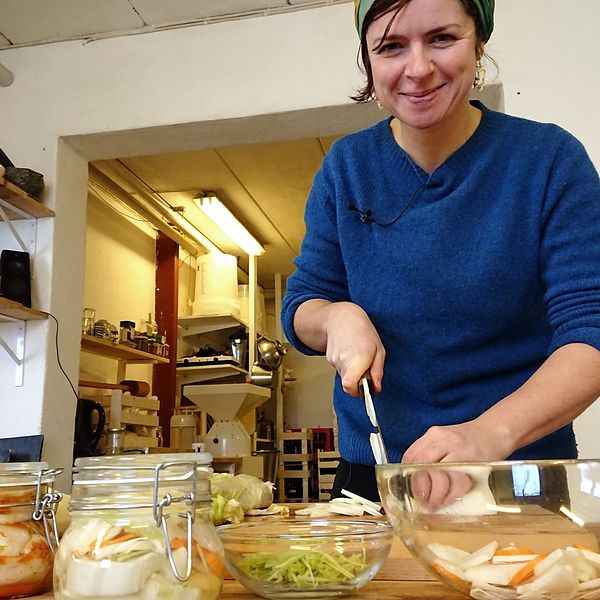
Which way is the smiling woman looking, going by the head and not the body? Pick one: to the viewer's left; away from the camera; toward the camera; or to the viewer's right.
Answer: toward the camera

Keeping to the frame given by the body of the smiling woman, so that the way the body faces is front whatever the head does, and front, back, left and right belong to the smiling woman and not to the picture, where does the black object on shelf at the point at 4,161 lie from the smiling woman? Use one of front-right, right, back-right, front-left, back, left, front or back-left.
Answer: back-right

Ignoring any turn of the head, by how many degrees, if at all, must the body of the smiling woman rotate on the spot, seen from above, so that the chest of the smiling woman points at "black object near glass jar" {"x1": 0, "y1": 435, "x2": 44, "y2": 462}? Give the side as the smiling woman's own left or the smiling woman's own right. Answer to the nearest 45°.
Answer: approximately 135° to the smiling woman's own right

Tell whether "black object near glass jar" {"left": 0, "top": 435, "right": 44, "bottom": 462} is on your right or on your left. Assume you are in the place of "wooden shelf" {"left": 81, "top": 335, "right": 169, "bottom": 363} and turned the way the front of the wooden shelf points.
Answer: on your right

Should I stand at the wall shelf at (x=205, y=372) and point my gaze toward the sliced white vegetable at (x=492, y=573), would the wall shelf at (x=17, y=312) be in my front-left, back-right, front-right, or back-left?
front-right

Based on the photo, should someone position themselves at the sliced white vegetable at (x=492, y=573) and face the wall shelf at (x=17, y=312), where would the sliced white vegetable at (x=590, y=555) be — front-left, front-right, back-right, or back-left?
back-right

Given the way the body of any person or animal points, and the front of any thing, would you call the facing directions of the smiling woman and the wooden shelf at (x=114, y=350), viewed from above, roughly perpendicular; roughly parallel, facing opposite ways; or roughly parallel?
roughly perpendicular

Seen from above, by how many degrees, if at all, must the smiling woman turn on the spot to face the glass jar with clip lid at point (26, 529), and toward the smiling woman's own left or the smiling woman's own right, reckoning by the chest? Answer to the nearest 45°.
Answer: approximately 45° to the smiling woman's own right

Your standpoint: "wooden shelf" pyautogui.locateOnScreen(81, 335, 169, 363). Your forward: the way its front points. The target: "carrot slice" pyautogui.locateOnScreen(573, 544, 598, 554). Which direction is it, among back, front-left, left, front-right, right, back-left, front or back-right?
front-right

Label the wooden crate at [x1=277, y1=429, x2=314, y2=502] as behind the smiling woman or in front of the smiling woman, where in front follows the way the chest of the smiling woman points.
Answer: behind

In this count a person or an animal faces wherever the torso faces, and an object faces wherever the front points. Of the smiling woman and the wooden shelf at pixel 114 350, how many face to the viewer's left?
0

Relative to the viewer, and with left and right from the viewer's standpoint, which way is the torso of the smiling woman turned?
facing the viewer
